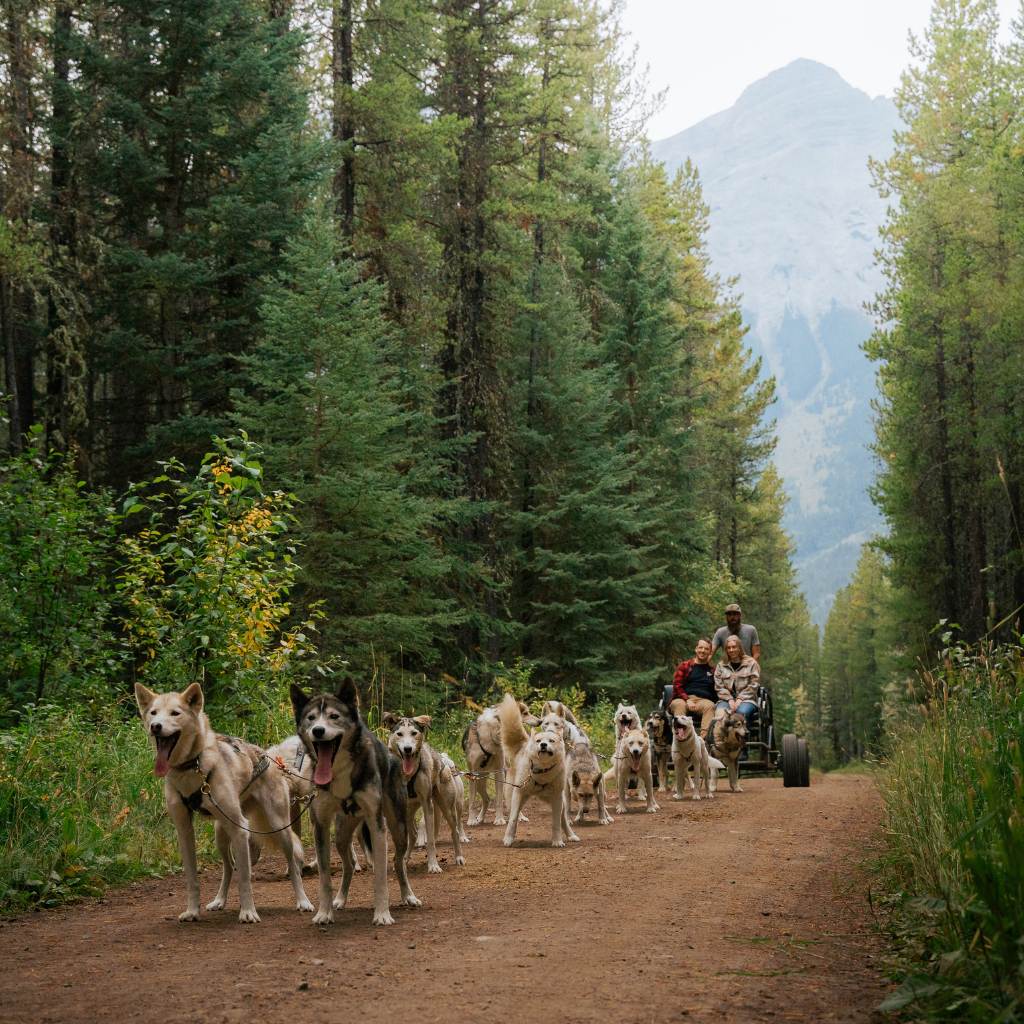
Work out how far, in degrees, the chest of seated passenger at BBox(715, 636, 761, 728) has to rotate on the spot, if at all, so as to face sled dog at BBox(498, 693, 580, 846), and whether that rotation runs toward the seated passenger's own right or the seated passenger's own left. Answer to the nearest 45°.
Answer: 0° — they already face it

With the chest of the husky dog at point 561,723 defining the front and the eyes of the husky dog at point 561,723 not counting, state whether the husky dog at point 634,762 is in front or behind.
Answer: behind

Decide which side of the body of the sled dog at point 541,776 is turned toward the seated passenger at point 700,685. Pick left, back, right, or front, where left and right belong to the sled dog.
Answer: back

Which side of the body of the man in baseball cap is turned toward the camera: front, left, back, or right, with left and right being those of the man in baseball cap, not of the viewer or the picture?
front

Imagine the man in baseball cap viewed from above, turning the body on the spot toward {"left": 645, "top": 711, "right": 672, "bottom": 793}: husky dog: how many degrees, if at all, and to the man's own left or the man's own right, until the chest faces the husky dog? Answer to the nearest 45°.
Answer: approximately 45° to the man's own right

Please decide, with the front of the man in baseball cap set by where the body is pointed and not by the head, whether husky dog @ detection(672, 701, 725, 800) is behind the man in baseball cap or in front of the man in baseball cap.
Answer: in front

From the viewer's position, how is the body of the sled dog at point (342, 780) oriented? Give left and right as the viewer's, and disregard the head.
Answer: facing the viewer and to the left of the viewer

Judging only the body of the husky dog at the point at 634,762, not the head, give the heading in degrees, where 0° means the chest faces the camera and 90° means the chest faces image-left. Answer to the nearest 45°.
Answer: approximately 0°

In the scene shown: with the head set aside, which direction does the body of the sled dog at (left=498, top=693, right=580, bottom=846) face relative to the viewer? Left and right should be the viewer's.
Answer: facing the viewer

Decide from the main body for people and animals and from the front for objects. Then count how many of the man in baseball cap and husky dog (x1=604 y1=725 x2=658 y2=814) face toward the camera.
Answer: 2

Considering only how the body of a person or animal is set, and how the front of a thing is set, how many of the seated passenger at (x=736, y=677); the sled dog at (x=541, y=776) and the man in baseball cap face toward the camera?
3
